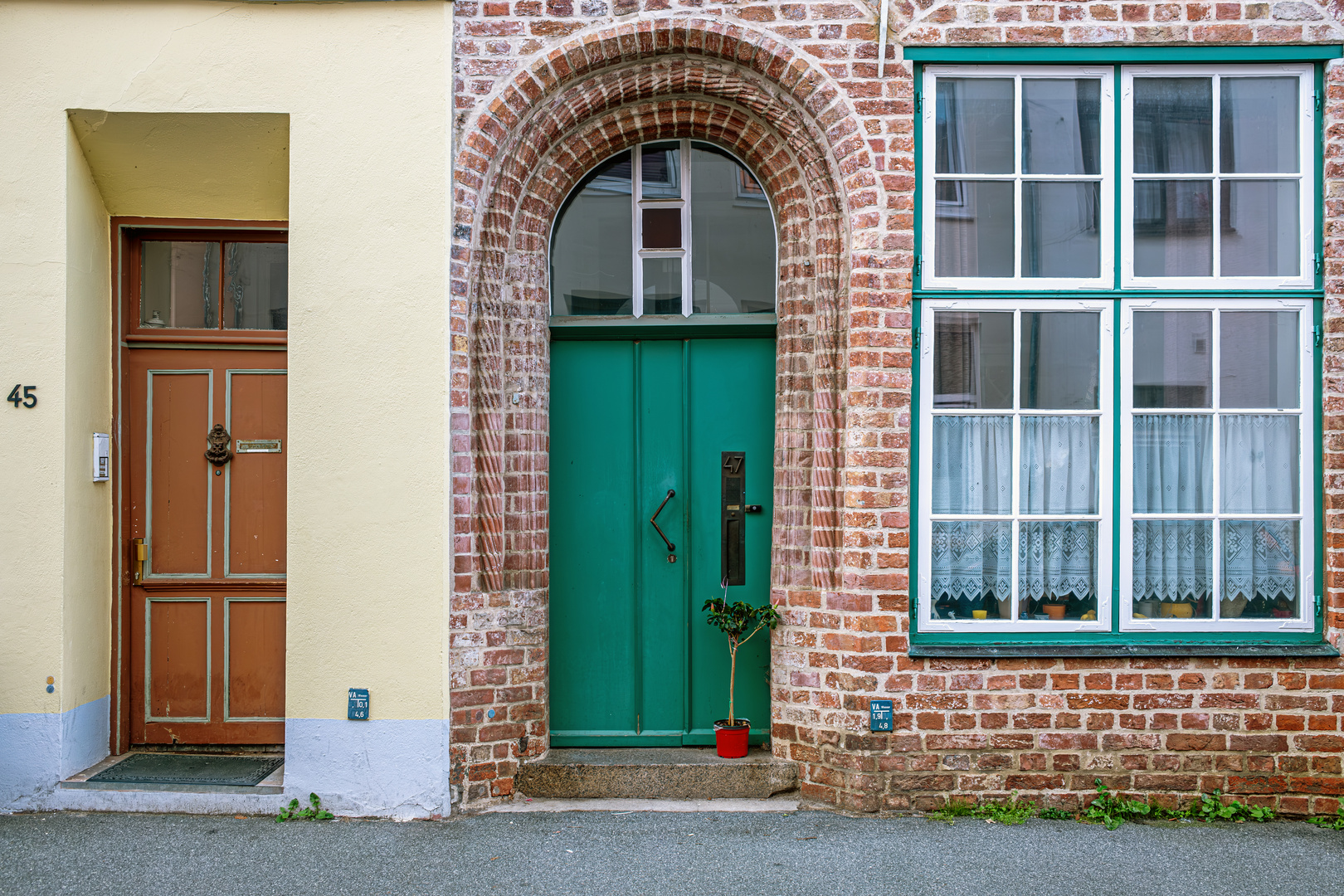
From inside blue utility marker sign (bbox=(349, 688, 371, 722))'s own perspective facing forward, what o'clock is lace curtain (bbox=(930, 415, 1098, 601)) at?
The lace curtain is roughly at 9 o'clock from the blue utility marker sign.

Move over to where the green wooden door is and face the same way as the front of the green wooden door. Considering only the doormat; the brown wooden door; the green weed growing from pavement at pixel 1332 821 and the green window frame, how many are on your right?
2

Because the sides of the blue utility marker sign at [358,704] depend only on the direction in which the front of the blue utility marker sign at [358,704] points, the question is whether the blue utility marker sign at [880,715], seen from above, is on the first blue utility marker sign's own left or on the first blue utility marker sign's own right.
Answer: on the first blue utility marker sign's own left

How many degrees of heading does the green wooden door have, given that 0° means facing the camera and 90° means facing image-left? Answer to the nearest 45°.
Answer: approximately 0°

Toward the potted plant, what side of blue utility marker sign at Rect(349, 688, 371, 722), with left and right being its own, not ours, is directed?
left
